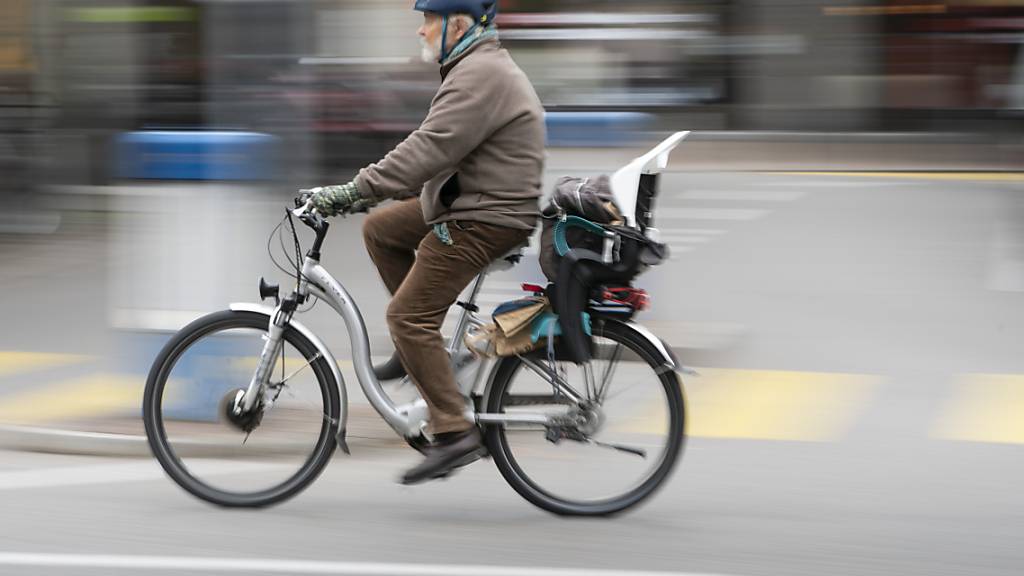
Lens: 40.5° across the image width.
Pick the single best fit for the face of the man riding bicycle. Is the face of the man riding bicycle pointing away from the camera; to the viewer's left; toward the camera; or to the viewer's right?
to the viewer's left

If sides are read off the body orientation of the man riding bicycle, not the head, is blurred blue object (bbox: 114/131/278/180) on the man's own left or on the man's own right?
on the man's own right

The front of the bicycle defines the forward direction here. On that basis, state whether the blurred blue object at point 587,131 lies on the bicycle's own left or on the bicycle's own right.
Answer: on the bicycle's own right

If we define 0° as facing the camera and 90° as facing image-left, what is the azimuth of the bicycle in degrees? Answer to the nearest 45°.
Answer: approximately 90°

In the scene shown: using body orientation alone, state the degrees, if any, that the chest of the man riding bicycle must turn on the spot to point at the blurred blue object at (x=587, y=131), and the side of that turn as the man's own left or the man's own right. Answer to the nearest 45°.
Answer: approximately 90° to the man's own right

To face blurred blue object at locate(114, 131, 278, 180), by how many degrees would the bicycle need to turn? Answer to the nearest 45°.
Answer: approximately 45° to its right

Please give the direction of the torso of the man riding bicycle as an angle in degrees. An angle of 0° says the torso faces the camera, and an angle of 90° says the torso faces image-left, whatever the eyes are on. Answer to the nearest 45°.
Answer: approximately 90°

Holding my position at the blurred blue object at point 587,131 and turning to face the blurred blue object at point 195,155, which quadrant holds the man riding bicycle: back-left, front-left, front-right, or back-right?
front-left
